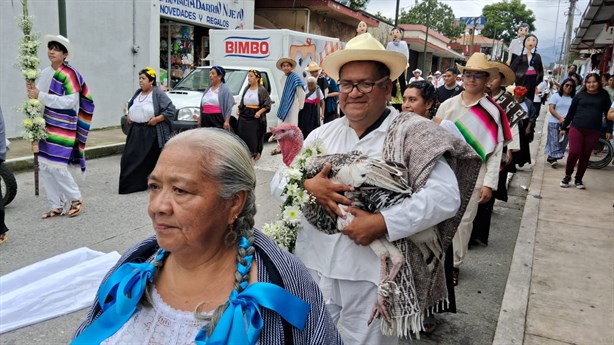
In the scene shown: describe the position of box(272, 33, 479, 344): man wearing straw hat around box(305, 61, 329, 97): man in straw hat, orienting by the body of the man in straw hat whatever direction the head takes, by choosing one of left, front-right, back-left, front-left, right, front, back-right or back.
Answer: front-left

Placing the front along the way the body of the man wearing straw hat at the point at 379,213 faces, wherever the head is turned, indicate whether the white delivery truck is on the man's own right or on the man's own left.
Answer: on the man's own right

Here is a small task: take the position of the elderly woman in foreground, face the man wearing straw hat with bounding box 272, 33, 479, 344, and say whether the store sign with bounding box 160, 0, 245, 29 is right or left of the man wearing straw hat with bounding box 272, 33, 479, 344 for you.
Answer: left

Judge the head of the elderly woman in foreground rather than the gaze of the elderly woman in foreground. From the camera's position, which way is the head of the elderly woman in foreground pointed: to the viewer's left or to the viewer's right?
to the viewer's left

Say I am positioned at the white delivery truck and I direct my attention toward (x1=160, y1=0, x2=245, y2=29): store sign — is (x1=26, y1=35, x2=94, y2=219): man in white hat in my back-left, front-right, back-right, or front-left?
back-left

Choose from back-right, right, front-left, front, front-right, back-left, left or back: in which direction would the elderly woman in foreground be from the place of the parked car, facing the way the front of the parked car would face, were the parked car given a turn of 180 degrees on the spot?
back-right

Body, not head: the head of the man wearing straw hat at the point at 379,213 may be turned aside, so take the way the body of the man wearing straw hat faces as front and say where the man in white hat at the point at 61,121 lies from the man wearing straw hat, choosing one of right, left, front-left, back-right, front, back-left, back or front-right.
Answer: right

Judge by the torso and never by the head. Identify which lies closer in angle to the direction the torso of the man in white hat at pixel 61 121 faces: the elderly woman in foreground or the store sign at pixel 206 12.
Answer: the elderly woman in foreground
